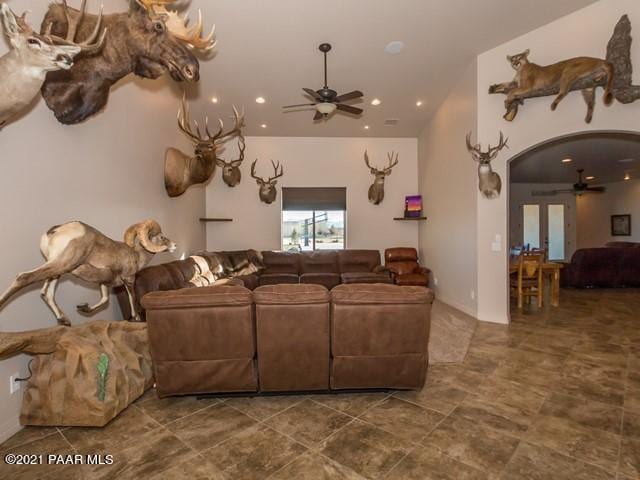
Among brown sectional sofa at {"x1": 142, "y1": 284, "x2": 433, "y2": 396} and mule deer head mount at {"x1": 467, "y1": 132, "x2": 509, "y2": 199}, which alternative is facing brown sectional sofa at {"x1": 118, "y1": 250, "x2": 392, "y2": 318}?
brown sectional sofa at {"x1": 142, "y1": 284, "x2": 433, "y2": 396}

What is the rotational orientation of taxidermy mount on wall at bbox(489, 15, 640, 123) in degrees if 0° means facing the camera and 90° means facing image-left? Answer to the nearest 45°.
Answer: approximately 90°

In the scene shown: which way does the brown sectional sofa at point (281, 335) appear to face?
away from the camera

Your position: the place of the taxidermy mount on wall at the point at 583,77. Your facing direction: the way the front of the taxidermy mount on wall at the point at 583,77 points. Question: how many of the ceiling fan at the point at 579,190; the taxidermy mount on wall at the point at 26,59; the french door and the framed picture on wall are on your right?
3

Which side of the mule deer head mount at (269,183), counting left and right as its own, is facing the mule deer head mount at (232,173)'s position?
right

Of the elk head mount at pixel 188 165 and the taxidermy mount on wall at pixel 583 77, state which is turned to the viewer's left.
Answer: the taxidermy mount on wall

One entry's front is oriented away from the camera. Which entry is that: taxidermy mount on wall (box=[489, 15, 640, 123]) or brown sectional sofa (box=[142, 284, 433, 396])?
the brown sectional sofa

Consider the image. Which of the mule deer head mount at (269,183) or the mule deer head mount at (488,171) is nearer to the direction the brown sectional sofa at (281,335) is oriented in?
the mule deer head mount at (269,183)

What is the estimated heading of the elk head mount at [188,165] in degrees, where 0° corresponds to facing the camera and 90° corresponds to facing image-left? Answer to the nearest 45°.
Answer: approximately 315°

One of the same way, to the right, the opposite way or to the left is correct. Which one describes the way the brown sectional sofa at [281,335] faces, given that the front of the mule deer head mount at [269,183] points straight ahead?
the opposite way

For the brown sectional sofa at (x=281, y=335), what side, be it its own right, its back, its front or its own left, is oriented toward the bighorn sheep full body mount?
left

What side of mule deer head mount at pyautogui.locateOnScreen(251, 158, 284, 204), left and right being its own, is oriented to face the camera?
front

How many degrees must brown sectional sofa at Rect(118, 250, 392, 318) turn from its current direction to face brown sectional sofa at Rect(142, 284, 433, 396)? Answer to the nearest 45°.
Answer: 0° — it already faces it

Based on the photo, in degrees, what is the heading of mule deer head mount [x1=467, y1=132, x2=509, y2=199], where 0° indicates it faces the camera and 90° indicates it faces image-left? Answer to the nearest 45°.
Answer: approximately 0°

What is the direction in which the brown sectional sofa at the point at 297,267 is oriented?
toward the camera
